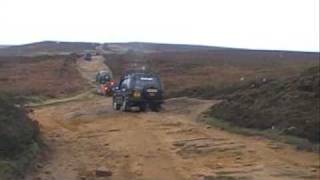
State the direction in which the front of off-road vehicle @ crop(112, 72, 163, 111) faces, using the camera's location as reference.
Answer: facing away from the viewer and to the left of the viewer

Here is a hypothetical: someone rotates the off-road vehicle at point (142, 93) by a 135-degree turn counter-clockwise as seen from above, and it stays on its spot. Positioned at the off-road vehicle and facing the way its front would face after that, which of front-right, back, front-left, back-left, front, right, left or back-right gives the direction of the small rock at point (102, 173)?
front
